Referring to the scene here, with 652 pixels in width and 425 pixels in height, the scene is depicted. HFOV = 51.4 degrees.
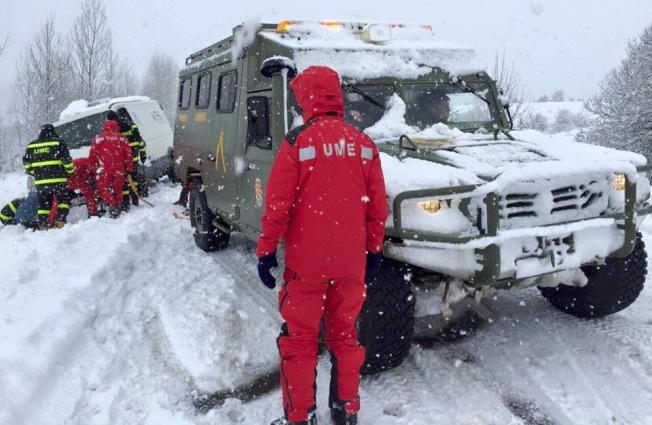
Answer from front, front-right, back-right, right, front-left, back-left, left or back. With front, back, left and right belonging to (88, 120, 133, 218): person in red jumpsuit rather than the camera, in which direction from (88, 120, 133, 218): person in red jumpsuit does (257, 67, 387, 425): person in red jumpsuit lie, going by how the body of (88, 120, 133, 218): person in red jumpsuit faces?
back

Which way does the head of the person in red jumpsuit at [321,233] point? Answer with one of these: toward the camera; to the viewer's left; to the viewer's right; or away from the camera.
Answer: away from the camera

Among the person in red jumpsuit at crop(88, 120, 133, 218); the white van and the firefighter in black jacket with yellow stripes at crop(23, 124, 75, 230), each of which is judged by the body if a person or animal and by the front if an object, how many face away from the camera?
2

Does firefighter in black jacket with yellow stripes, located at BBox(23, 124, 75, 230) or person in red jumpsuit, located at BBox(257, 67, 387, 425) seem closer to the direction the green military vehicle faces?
the person in red jumpsuit

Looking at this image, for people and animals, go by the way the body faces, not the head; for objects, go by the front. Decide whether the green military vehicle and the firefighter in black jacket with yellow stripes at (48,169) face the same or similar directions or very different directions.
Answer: very different directions

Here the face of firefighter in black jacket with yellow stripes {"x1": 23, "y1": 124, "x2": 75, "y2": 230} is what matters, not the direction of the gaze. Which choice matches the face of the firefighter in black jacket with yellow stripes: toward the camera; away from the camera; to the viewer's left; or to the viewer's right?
away from the camera

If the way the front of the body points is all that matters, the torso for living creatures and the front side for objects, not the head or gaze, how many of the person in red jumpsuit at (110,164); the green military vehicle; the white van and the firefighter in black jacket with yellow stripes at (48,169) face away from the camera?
2

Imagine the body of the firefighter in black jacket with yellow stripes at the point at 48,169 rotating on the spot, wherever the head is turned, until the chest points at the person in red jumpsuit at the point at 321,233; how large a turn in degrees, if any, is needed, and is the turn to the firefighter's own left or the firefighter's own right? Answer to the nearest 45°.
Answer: approximately 180°

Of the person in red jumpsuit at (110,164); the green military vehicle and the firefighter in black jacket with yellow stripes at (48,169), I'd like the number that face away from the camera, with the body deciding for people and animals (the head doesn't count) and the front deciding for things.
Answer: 2

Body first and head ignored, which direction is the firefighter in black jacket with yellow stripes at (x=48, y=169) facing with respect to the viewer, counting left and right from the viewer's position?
facing away from the viewer

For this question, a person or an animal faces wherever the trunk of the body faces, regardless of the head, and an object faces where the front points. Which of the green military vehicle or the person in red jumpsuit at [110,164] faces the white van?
the person in red jumpsuit

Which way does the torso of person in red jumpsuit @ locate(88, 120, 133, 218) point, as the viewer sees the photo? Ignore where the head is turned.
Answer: away from the camera

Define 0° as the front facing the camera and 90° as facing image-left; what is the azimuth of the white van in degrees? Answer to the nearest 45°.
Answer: approximately 45°

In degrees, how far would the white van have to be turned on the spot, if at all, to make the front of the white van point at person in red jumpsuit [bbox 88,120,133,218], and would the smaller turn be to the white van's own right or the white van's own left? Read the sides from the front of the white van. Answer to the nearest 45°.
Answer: approximately 45° to the white van's own left
